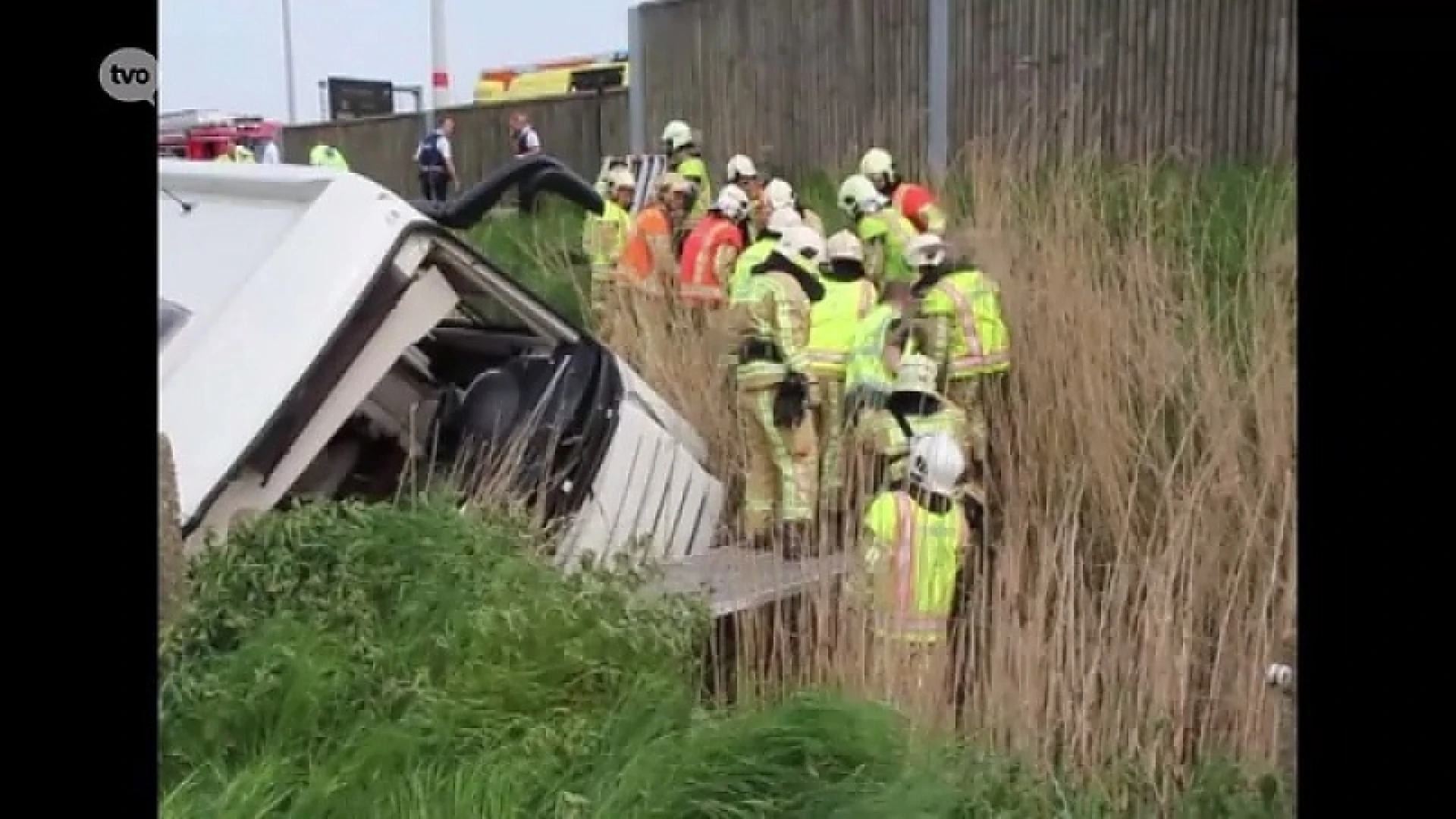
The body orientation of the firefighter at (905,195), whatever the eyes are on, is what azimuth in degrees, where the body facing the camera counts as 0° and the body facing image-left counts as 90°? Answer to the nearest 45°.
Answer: approximately 90°

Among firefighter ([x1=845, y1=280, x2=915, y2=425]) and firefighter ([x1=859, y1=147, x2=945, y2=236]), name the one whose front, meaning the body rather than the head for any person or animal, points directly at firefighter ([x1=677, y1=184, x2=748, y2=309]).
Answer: firefighter ([x1=859, y1=147, x2=945, y2=236])

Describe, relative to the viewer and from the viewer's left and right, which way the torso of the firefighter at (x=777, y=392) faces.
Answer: facing away from the viewer and to the right of the viewer

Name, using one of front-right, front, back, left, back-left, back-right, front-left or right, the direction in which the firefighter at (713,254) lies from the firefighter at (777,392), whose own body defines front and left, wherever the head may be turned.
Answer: front-left

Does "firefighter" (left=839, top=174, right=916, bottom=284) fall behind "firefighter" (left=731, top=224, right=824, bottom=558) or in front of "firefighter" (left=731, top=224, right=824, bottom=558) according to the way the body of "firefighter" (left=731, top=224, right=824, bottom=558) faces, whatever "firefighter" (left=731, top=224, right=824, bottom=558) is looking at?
in front

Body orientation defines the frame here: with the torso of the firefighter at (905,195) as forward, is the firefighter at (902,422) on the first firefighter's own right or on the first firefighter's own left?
on the first firefighter's own left

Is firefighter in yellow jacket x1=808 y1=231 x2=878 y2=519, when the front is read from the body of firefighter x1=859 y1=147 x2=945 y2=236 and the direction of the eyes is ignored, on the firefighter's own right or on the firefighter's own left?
on the firefighter's own left

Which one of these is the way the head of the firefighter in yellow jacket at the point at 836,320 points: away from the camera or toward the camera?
away from the camera

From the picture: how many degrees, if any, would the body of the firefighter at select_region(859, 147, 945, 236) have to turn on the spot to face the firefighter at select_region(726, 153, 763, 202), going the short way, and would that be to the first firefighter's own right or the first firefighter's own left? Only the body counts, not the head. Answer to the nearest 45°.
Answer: approximately 45° to the first firefighter's own right

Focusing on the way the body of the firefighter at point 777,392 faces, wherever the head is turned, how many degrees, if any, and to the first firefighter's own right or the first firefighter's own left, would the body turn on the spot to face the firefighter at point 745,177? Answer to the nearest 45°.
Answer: approximately 45° to the first firefighter's own left
